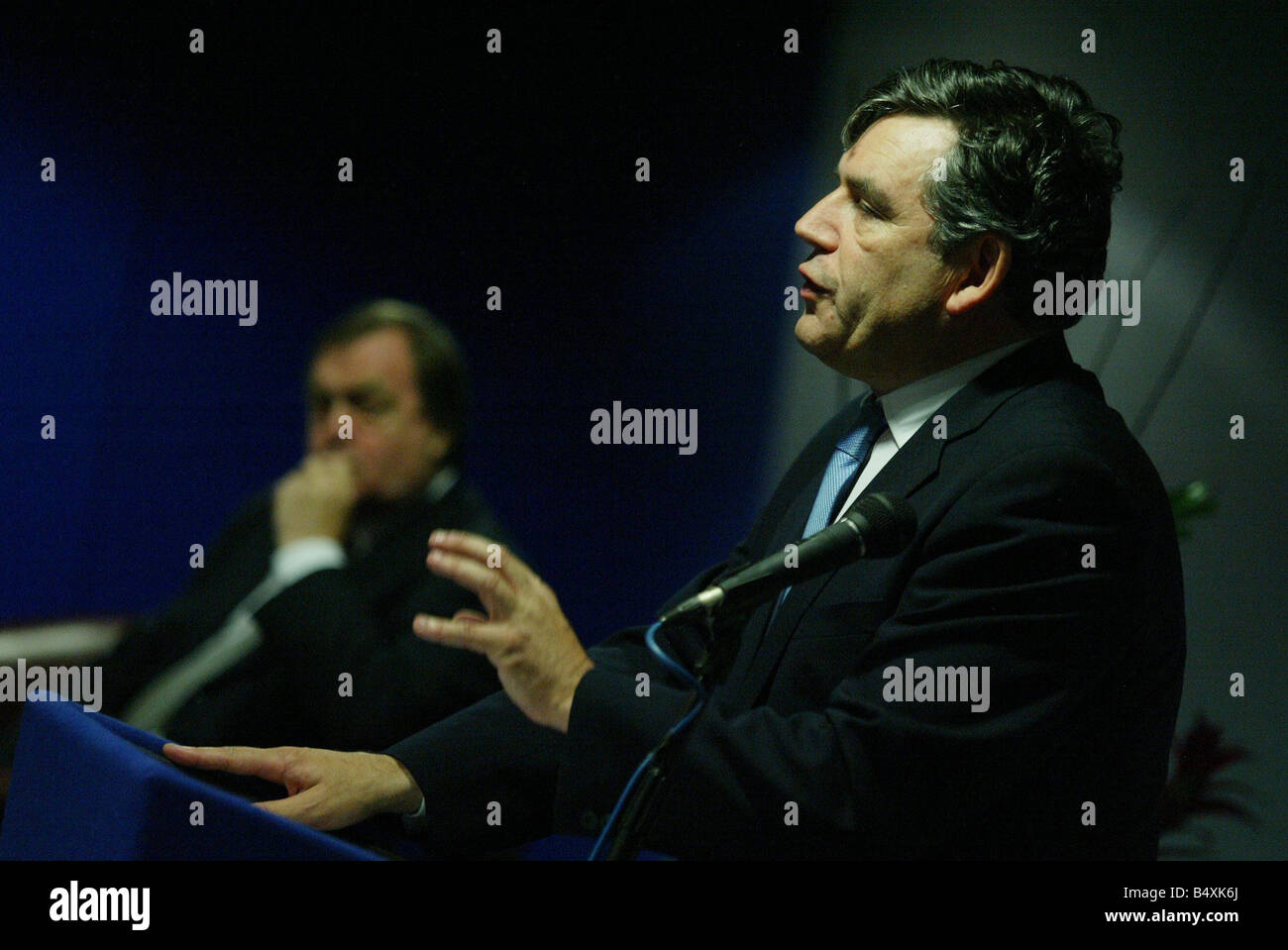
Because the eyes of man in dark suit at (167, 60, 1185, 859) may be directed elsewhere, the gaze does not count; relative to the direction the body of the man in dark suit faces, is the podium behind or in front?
in front

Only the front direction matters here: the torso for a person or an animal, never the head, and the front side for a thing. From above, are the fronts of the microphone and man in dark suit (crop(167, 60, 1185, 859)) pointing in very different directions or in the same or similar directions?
very different directions

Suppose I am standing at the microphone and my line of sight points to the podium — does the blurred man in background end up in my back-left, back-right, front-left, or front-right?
front-right

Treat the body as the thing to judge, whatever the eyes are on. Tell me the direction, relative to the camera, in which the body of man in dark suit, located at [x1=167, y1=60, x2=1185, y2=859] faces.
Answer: to the viewer's left

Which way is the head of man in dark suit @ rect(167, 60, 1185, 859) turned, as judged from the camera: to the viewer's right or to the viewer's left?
to the viewer's left

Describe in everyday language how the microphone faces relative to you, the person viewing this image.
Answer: facing to the right of the viewer

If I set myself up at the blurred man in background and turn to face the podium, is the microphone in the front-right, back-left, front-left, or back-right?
front-left

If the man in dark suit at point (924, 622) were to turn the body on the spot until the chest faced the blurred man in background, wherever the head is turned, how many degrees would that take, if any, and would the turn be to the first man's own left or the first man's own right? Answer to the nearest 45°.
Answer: approximately 45° to the first man's own right

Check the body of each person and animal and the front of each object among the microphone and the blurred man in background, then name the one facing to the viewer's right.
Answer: the microphone
